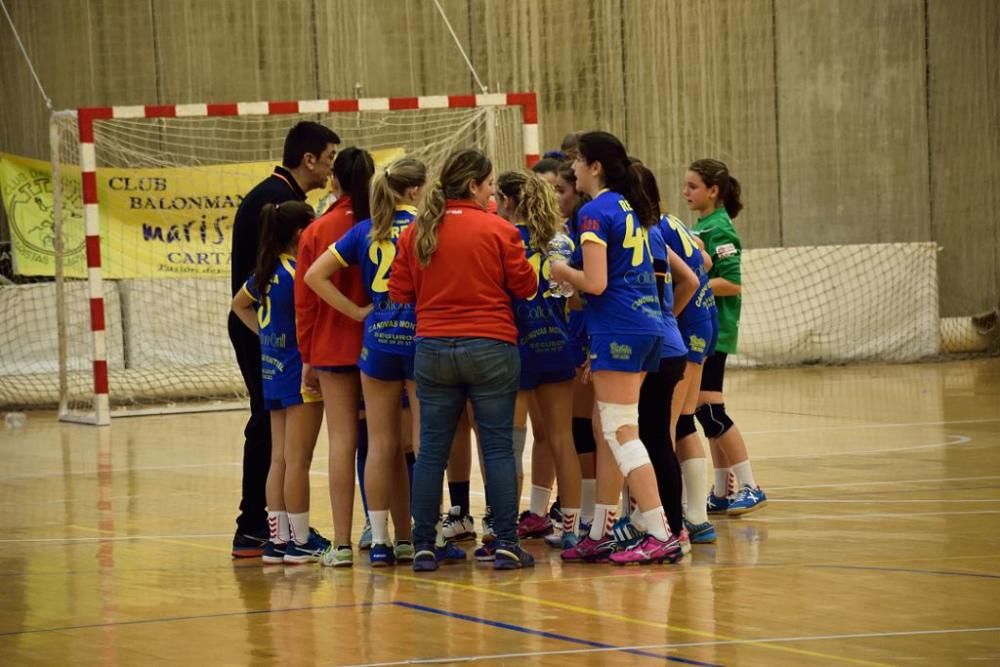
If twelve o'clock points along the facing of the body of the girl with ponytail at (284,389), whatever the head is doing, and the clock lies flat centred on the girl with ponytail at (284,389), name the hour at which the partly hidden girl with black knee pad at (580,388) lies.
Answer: the partly hidden girl with black knee pad at (580,388) is roughly at 1 o'clock from the girl with ponytail at (284,389).

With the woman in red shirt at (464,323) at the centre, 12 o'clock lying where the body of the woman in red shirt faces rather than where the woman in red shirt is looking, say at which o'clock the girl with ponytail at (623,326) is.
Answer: The girl with ponytail is roughly at 3 o'clock from the woman in red shirt.

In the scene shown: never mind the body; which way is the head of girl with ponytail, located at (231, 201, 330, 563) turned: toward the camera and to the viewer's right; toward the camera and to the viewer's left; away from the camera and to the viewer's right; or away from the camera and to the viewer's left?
away from the camera and to the viewer's right

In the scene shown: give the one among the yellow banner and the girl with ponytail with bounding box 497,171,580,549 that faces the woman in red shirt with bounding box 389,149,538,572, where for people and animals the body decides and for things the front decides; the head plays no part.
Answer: the yellow banner

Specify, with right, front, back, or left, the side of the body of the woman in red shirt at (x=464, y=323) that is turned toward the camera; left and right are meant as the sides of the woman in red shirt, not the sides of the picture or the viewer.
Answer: back

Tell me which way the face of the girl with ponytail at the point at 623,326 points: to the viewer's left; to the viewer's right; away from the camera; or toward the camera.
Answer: to the viewer's left

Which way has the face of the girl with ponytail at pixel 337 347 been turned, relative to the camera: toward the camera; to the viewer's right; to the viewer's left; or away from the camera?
away from the camera

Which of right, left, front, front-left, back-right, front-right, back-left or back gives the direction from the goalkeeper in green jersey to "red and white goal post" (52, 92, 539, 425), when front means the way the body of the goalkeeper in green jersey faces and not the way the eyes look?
front-right

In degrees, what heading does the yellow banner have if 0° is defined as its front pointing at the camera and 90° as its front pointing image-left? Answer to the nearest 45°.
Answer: approximately 0°

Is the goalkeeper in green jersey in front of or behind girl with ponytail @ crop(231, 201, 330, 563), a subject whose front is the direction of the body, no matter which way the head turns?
in front

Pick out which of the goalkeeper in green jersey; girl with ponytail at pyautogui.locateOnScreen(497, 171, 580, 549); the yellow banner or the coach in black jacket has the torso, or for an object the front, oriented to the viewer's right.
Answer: the coach in black jacket

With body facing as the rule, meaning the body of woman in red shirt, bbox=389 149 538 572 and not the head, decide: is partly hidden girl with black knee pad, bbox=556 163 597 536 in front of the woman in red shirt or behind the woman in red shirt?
in front

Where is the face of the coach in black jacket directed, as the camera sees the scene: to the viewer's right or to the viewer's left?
to the viewer's right

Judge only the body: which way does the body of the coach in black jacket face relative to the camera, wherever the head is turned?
to the viewer's right

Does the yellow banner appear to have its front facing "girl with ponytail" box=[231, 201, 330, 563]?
yes
